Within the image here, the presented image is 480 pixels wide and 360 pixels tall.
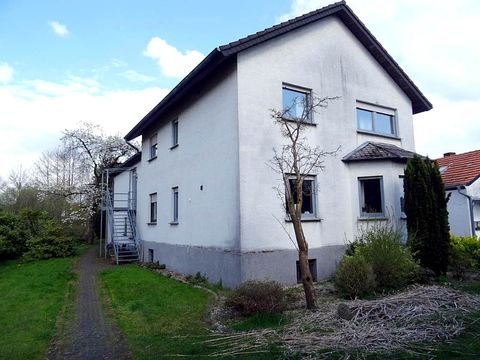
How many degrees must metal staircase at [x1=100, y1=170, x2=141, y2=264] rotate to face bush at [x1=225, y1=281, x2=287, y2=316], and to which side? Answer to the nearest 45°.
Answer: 0° — it already faces it

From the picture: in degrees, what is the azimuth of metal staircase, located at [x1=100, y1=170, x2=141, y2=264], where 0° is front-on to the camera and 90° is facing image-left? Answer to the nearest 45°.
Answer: approximately 0°

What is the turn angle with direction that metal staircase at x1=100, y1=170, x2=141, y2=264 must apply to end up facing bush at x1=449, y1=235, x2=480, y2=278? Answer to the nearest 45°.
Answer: approximately 45° to its left

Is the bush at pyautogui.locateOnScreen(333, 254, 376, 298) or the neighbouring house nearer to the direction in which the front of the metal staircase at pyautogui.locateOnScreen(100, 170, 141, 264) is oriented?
the bush
